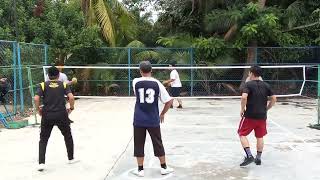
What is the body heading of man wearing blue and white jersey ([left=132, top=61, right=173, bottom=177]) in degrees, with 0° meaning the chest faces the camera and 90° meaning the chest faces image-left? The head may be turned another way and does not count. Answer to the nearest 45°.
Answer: approximately 180°

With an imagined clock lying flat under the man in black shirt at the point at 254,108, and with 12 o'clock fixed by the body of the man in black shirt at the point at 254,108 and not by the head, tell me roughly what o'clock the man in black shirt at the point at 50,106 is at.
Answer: the man in black shirt at the point at 50,106 is roughly at 10 o'clock from the man in black shirt at the point at 254,108.

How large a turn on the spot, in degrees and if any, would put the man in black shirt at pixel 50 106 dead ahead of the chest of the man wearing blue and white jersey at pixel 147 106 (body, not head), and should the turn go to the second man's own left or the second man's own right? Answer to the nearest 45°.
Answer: approximately 90° to the second man's own left

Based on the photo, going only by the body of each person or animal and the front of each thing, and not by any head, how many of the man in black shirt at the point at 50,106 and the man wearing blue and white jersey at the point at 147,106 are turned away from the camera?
2

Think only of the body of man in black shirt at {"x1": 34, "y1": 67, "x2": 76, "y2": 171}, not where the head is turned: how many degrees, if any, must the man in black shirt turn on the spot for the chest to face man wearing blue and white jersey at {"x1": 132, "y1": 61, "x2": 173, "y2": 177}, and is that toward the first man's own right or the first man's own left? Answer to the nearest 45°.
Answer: approximately 135° to the first man's own right

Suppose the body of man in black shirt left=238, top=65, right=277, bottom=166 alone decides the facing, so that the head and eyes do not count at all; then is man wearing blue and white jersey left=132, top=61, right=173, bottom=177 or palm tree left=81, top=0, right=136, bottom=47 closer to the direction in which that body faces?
the palm tree

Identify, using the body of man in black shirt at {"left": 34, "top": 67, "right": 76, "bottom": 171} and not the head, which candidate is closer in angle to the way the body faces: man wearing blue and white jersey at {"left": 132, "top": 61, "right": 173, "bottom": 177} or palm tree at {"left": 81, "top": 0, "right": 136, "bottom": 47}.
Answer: the palm tree

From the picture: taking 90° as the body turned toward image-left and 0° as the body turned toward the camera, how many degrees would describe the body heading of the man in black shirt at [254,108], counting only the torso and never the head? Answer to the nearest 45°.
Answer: approximately 135°

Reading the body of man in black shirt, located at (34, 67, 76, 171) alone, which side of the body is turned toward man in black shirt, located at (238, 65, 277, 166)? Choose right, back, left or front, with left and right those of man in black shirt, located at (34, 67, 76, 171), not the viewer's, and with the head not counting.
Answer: right

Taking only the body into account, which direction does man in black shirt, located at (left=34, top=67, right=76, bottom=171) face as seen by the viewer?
away from the camera

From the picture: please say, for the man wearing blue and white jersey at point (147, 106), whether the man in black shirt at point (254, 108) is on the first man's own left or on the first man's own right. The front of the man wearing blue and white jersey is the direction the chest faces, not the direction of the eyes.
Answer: on the first man's own right

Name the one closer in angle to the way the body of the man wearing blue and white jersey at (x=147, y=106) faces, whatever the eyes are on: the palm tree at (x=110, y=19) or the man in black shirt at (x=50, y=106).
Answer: the palm tree

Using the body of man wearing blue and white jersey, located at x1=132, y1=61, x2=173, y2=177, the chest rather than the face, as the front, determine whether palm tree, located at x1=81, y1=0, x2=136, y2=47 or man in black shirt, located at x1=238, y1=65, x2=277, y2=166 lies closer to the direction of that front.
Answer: the palm tree
